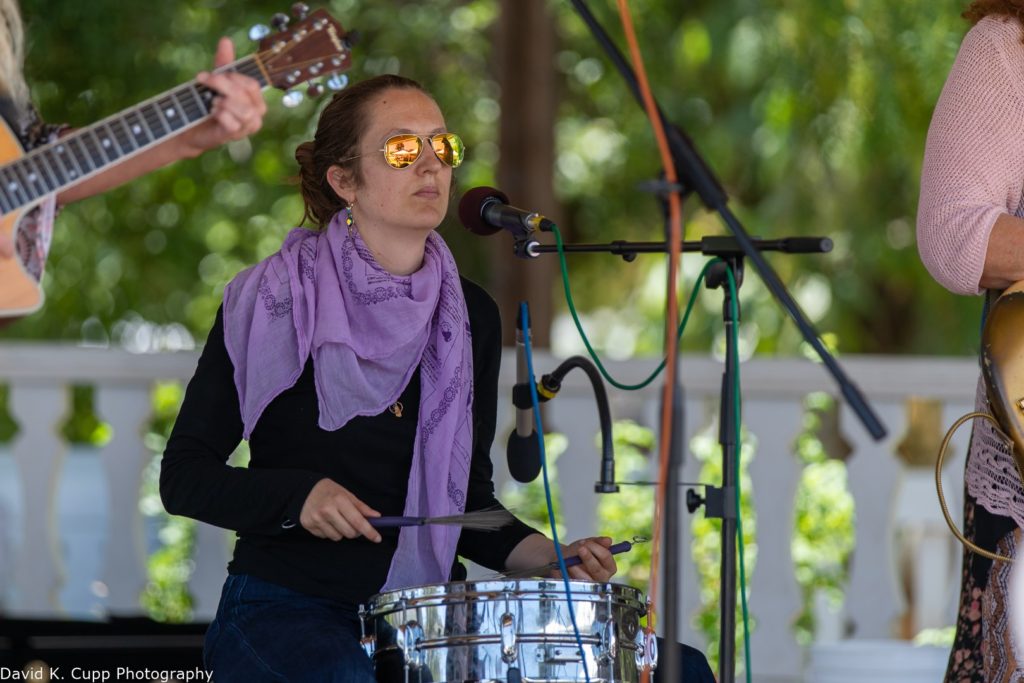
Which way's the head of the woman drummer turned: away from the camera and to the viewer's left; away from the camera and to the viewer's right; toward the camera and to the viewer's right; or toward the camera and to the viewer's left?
toward the camera and to the viewer's right

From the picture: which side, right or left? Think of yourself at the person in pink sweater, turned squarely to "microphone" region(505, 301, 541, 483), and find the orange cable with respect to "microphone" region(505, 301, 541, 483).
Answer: left

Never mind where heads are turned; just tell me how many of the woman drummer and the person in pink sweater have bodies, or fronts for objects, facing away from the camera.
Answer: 0

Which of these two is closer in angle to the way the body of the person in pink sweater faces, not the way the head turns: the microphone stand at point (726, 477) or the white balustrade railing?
the microphone stand

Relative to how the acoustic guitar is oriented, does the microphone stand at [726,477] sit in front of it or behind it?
in front

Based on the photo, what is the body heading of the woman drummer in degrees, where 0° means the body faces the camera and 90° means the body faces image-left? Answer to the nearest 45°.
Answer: approximately 315°

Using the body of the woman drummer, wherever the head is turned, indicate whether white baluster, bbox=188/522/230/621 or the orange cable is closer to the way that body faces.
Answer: the orange cable

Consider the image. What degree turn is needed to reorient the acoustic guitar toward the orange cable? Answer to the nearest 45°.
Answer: approximately 45° to its left
